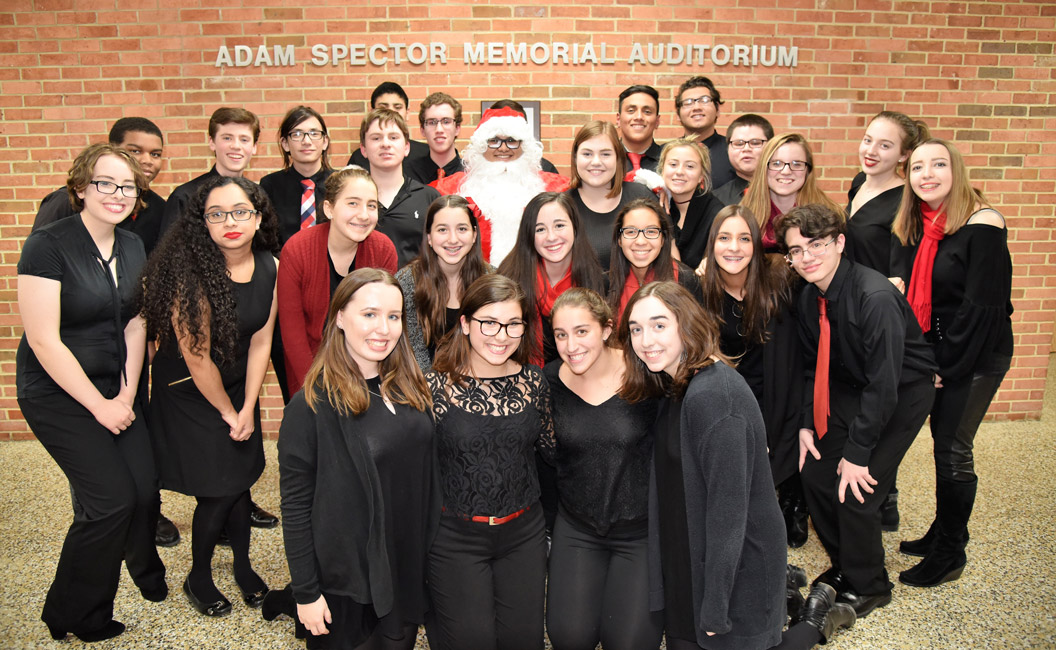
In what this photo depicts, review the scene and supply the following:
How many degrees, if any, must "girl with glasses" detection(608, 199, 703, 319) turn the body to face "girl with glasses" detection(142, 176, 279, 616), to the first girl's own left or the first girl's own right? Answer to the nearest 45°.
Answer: approximately 90° to the first girl's own right

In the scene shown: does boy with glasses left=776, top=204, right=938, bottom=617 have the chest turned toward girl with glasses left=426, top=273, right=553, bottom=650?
yes

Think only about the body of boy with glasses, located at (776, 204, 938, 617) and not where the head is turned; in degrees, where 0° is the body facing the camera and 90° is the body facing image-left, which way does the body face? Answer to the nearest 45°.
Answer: approximately 45°

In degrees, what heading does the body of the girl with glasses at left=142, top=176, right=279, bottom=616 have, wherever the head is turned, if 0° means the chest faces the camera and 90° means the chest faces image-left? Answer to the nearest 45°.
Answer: approximately 315°

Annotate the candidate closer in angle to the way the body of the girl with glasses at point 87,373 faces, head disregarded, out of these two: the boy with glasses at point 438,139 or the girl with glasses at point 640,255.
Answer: the girl with glasses

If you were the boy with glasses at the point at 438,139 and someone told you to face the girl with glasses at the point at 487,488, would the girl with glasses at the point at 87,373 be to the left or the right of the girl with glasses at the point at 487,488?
right

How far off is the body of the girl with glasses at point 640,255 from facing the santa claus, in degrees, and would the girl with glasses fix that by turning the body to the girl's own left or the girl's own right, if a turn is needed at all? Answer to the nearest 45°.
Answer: approximately 135° to the girl's own right
